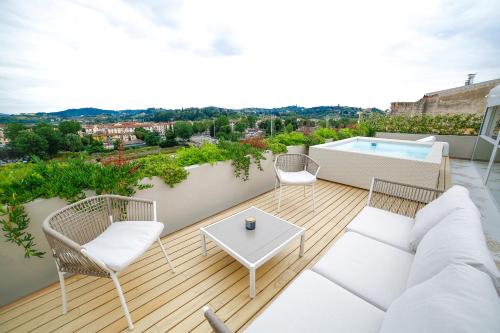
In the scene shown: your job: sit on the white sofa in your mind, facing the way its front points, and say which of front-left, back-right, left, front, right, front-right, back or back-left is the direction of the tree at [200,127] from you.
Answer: front-right

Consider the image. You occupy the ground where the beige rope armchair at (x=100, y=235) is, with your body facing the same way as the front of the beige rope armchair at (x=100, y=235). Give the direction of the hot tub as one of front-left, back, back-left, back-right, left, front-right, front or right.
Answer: front-left

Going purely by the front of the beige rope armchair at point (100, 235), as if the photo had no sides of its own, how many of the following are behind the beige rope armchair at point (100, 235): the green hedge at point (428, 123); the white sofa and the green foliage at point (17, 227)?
1

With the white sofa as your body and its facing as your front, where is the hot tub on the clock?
The hot tub is roughly at 3 o'clock from the white sofa.

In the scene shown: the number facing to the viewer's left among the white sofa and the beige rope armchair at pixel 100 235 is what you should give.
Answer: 1

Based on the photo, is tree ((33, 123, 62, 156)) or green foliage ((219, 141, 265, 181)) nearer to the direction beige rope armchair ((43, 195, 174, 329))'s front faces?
the green foliage

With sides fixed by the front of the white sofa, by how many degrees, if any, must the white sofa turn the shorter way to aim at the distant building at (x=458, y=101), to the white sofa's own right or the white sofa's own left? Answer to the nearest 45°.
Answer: approximately 90° to the white sofa's own right

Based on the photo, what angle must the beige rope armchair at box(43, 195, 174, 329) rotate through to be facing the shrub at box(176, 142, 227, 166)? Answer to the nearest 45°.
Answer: approximately 90° to its left

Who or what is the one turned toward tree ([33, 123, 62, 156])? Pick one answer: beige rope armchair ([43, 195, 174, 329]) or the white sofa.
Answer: the white sofa

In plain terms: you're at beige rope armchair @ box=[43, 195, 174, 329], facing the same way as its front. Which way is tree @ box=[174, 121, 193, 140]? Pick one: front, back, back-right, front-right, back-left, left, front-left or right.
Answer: left

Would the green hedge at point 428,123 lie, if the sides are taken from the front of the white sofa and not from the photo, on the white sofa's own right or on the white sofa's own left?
on the white sofa's own right

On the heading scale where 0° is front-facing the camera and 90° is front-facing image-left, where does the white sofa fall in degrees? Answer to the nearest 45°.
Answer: approximately 90°

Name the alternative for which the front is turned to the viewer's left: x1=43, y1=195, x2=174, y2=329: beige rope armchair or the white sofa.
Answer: the white sofa

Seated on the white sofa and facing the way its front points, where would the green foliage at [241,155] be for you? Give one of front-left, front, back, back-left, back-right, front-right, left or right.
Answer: front-right
